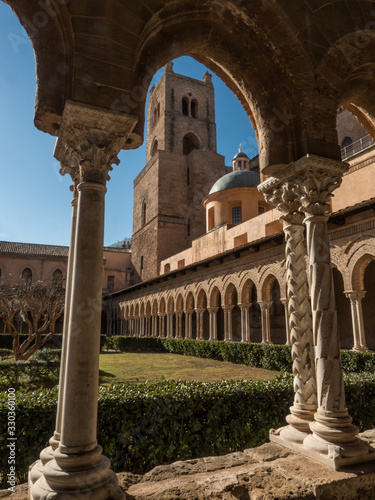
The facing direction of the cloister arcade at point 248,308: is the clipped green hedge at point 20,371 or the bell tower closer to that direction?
the clipped green hedge

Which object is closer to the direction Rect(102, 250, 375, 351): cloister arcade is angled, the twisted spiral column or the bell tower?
the twisted spiral column

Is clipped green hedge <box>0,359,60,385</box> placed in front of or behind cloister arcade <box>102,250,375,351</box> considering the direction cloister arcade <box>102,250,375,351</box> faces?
in front

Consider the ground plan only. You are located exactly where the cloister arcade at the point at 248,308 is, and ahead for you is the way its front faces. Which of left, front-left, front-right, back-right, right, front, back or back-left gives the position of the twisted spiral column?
front-left

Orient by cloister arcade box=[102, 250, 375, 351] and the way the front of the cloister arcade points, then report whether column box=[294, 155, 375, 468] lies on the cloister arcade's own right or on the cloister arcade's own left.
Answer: on the cloister arcade's own left

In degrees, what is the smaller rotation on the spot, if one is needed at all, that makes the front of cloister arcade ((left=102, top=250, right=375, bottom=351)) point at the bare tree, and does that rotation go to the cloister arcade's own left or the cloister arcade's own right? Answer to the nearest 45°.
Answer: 0° — it already faces it

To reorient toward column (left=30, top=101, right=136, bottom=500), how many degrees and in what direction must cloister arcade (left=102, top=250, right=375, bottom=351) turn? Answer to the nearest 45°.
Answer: approximately 45° to its left

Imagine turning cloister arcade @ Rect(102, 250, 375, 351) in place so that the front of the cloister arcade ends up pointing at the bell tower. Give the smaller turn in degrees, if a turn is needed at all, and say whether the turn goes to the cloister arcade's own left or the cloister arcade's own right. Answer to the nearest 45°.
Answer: approximately 135° to the cloister arcade's own right

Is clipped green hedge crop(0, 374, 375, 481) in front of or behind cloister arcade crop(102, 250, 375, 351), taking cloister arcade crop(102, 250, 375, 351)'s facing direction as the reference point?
in front

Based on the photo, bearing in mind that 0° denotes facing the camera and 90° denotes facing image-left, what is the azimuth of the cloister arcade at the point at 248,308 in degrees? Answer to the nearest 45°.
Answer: approximately 45°
